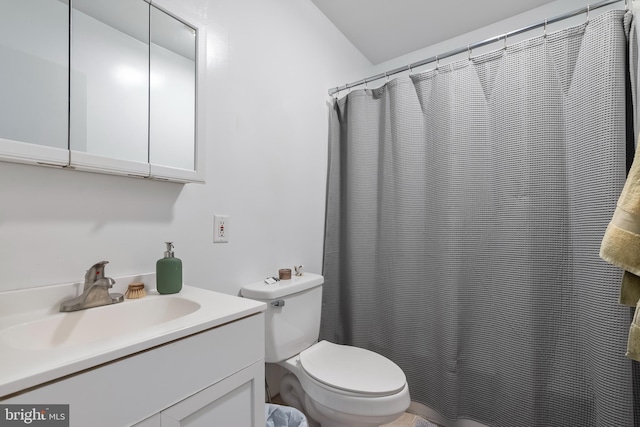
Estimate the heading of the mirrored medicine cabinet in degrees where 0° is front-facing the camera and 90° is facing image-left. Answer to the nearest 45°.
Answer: approximately 315°

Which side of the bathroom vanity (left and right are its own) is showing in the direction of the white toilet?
left

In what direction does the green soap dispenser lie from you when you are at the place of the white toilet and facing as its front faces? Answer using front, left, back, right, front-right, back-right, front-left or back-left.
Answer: right
